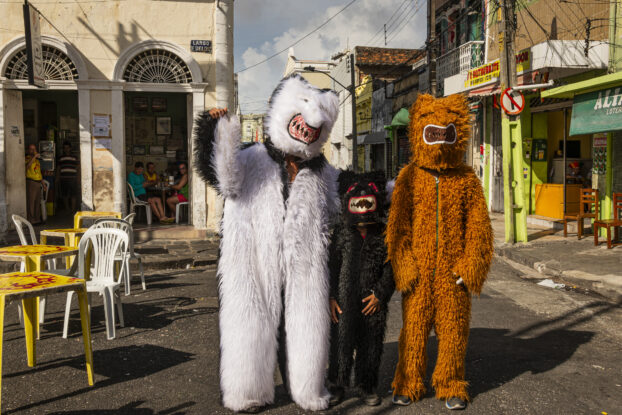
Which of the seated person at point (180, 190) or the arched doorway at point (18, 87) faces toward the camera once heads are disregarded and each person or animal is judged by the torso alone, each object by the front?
the arched doorway

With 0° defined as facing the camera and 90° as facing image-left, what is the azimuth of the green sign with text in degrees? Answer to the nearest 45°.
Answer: approximately 45°

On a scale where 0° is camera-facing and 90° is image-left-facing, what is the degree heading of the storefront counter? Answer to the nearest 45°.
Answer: approximately 45°

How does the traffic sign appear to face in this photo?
toward the camera

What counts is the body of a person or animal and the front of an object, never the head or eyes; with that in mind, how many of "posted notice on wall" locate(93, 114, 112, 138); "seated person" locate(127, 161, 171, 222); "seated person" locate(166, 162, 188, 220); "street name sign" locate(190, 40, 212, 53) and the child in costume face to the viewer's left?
1

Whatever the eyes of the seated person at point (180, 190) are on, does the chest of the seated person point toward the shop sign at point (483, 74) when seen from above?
no

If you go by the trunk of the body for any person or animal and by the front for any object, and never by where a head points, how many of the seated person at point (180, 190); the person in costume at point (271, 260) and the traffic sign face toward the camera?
2

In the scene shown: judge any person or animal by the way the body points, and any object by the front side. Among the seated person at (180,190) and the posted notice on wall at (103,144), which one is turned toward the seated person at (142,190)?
the seated person at (180,190)

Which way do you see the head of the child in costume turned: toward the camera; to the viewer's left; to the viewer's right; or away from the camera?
toward the camera

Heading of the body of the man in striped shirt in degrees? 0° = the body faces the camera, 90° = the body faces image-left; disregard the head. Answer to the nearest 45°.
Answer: approximately 0°

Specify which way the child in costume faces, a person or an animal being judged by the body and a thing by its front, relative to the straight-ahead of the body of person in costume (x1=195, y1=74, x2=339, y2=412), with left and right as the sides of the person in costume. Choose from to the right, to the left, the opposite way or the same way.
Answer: the same way

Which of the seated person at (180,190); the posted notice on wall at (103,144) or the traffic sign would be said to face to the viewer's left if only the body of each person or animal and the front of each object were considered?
the seated person

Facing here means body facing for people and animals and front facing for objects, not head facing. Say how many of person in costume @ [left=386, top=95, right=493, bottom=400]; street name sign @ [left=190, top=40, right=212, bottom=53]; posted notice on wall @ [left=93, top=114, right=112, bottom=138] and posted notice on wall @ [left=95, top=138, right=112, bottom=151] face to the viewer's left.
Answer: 0

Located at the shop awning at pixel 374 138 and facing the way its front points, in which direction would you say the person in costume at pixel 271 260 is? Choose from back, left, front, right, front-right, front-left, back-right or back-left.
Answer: front-left

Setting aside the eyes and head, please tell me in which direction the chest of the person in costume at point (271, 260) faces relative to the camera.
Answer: toward the camera

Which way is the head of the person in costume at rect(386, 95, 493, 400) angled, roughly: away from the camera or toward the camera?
toward the camera
